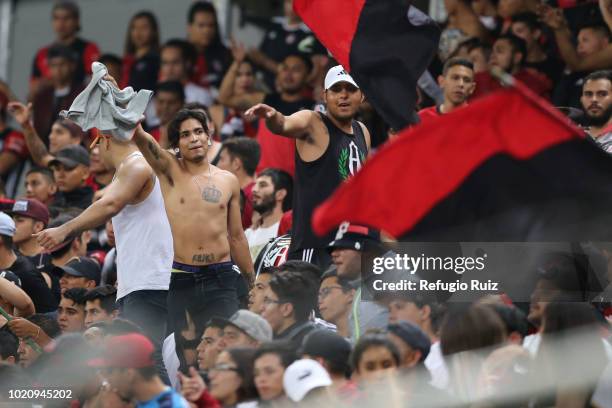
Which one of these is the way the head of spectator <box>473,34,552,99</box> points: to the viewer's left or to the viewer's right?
to the viewer's left

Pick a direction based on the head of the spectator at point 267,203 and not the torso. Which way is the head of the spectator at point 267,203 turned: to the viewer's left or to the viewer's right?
to the viewer's left

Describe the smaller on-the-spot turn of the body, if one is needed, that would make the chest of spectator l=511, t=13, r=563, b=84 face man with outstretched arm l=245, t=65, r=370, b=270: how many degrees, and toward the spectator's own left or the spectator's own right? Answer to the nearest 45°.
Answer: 0° — they already face them

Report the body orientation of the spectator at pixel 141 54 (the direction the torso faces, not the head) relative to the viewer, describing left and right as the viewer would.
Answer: facing the viewer

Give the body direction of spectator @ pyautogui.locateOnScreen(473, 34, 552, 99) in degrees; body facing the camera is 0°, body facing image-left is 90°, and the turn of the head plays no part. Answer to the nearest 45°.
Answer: approximately 45°

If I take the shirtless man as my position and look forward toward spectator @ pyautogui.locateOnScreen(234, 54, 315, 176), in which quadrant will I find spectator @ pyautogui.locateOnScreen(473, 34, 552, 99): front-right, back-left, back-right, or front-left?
front-right

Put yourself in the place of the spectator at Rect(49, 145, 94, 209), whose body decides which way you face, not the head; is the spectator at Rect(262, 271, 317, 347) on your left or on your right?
on your left

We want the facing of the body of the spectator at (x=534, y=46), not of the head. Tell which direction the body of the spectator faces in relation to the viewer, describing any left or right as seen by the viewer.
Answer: facing the viewer and to the left of the viewer
